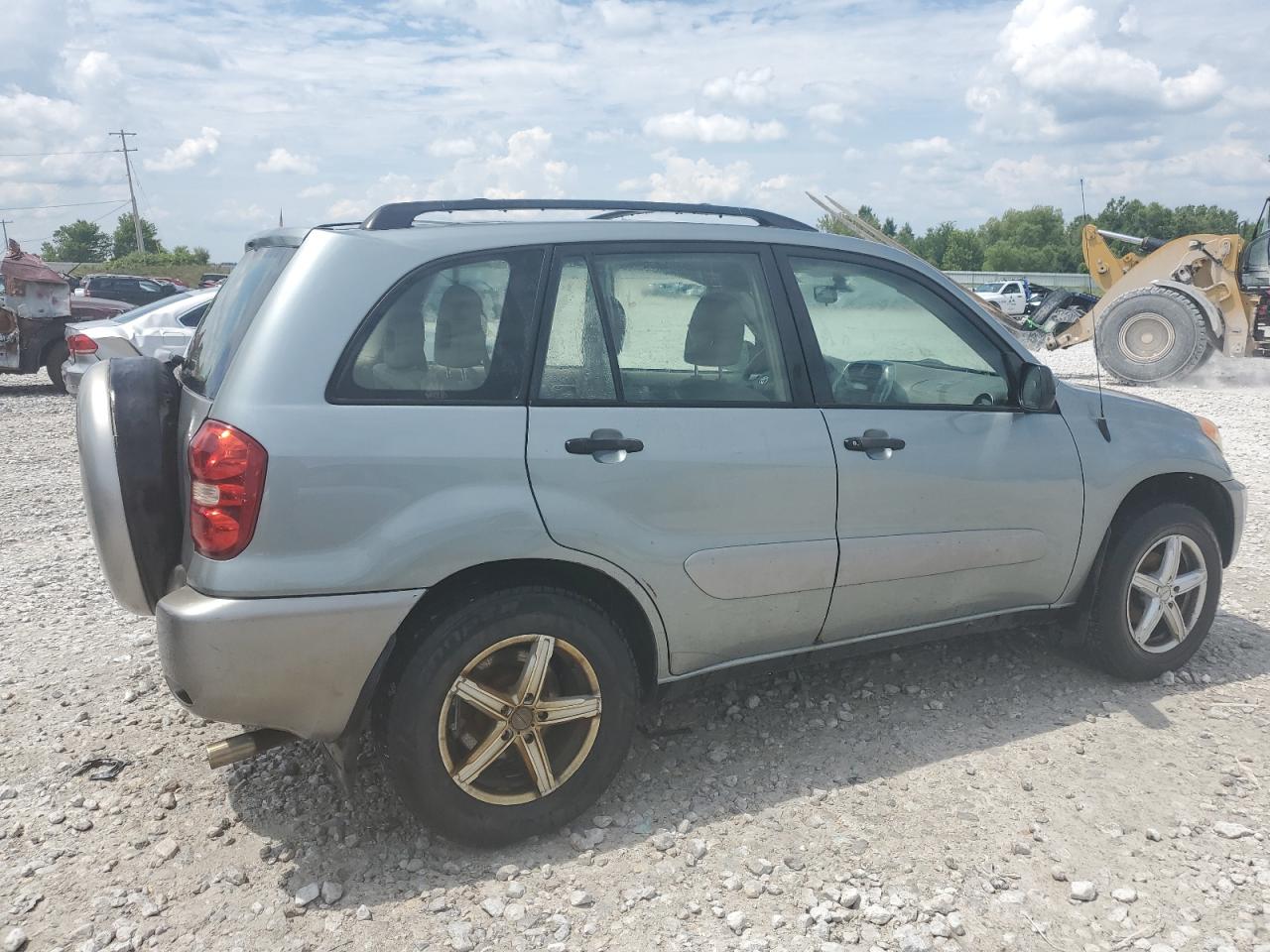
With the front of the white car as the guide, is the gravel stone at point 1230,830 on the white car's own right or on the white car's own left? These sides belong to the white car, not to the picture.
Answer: on the white car's own right

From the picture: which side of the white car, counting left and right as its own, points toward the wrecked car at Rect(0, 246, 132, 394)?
left

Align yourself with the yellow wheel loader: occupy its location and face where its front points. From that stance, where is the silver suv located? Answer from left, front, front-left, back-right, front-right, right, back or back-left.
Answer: left

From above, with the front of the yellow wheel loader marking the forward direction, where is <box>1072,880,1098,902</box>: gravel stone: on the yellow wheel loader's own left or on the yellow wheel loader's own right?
on the yellow wheel loader's own left

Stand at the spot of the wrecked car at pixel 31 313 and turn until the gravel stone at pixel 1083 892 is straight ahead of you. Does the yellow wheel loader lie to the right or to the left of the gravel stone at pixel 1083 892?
left

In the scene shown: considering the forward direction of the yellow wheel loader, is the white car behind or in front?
in front

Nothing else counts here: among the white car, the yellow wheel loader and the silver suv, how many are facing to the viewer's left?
1

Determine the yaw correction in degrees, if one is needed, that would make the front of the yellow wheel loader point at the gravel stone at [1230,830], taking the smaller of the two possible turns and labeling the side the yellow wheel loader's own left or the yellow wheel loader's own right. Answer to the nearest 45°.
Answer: approximately 90° to the yellow wheel loader's own left

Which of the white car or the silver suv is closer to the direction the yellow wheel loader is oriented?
the white car

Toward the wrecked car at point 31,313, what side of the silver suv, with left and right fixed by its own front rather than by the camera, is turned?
left

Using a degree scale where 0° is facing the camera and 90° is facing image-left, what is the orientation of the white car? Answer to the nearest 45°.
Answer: approximately 270°

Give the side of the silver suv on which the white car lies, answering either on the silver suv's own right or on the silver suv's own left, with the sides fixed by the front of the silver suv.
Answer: on the silver suv's own left

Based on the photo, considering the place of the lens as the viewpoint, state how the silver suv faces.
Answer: facing away from the viewer and to the right of the viewer

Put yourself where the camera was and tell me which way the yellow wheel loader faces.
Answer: facing to the left of the viewer

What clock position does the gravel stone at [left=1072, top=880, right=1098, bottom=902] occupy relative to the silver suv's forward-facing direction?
The gravel stone is roughly at 2 o'clock from the silver suv.
